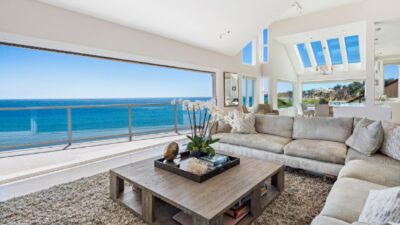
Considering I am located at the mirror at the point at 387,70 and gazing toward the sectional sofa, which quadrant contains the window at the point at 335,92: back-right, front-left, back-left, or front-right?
back-right

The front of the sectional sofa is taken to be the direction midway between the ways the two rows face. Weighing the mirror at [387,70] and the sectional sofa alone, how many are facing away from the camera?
0

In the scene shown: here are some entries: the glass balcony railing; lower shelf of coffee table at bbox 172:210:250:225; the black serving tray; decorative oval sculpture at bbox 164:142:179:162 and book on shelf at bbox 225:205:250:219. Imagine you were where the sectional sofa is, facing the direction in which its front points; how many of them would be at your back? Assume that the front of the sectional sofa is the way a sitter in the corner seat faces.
0

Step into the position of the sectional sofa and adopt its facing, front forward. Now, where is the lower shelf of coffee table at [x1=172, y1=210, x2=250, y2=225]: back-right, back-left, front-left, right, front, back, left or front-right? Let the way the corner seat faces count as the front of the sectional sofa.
front

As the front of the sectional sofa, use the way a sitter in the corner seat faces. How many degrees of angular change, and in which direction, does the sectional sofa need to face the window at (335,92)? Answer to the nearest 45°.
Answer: approximately 135° to its right

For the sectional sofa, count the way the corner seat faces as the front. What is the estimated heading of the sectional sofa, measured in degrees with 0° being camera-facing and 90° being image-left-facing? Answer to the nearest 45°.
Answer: approximately 45°

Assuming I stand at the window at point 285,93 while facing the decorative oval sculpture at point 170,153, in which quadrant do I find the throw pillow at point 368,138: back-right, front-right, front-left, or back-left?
front-left

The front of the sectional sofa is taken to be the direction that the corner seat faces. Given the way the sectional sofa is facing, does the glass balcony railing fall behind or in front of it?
in front

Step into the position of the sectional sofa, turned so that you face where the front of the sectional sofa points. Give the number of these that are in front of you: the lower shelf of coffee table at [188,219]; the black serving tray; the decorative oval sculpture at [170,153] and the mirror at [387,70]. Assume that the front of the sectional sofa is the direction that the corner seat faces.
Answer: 3

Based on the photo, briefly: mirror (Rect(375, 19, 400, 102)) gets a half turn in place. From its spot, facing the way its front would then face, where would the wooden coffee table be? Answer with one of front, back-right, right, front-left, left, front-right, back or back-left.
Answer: back-right

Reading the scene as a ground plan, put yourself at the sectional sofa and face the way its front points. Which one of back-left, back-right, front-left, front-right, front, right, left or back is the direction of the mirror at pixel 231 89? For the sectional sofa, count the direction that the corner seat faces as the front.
right

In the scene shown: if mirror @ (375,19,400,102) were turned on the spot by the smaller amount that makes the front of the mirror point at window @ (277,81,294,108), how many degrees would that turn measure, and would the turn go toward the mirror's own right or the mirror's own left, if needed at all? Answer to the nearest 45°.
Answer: approximately 45° to the mirror's own right

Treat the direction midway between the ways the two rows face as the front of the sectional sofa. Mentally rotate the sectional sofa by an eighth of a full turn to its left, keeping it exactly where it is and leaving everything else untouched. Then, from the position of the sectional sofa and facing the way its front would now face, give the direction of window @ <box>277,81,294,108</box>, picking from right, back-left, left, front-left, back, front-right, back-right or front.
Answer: back

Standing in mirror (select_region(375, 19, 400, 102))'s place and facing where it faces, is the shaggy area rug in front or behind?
in front

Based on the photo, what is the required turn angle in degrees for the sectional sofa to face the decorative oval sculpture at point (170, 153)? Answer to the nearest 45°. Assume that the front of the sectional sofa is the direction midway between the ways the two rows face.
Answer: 0° — it already faces it

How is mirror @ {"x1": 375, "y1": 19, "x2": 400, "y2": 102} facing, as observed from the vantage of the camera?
facing the viewer and to the left of the viewer
